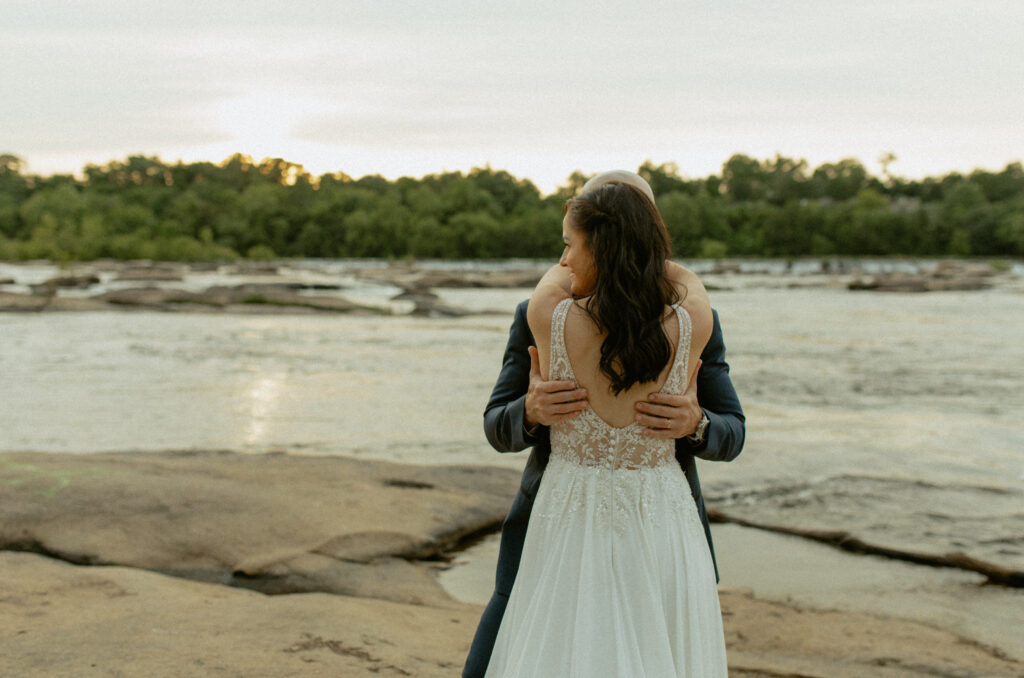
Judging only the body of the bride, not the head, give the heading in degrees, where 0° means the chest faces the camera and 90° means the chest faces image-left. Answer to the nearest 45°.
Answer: approximately 180°

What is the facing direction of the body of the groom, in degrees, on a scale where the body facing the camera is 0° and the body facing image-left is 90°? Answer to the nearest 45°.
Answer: approximately 0°

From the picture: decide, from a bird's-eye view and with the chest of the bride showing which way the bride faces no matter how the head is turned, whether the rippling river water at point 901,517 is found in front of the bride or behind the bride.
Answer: in front

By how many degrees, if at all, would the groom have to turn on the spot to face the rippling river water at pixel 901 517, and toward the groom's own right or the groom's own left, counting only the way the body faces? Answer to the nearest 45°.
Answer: approximately 135° to the groom's own left

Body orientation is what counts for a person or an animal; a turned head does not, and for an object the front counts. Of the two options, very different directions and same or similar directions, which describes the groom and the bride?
very different directions
